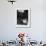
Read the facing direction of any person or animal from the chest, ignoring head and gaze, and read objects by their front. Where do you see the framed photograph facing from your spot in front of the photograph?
facing the viewer
